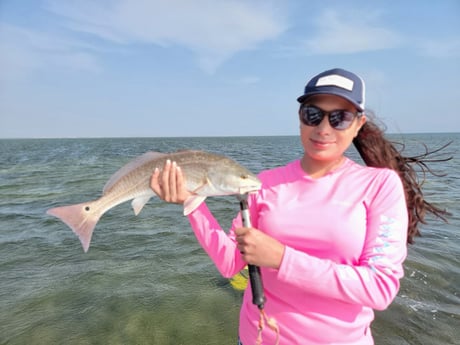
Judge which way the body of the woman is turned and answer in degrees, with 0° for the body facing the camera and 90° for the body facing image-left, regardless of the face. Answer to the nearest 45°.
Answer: approximately 45°

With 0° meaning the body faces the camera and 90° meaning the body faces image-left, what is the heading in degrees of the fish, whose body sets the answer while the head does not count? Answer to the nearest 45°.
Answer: approximately 270°
